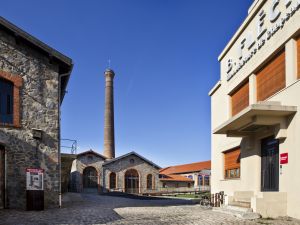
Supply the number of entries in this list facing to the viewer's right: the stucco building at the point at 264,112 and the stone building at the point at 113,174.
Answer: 0

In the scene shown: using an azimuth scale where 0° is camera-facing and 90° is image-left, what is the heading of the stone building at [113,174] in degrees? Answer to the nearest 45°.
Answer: approximately 0°

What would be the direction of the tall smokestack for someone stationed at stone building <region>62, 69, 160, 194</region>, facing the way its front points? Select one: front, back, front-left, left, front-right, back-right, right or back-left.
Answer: back

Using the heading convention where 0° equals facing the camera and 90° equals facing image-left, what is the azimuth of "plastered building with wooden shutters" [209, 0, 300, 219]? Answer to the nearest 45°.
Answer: approximately 45°

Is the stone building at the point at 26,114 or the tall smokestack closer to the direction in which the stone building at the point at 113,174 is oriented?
the stone building

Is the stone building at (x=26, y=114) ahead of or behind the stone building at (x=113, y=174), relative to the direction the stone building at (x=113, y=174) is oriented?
ahead

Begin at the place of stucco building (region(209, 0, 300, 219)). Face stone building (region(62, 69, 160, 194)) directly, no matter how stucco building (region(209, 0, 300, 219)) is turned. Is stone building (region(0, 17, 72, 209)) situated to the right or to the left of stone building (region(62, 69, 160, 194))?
left

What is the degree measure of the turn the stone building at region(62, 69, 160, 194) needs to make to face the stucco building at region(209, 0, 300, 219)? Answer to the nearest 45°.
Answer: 0° — it already faces it
